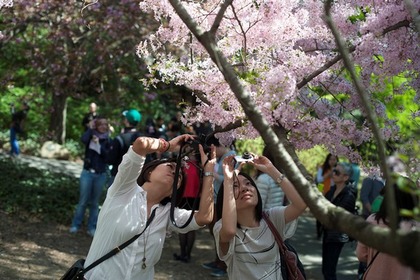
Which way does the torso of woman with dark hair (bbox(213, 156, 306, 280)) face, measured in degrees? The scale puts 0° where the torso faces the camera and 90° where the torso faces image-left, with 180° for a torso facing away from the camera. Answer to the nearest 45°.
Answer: approximately 0°

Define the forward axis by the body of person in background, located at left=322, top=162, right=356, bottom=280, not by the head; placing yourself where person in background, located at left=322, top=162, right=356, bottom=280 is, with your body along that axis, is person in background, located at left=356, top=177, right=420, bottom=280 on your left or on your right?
on your left

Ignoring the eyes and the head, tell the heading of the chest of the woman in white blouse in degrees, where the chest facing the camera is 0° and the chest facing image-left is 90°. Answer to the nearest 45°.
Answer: approximately 315°

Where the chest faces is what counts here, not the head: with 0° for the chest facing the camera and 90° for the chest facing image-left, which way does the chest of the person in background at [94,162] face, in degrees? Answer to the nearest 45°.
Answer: approximately 0°

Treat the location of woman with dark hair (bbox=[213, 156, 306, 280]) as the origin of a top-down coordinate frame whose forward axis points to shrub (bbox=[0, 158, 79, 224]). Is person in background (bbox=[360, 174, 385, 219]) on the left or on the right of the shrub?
right

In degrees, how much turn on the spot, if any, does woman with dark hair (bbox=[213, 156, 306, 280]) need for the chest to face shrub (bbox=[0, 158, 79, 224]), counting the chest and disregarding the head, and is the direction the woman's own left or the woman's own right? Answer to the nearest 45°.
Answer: approximately 135° to the woman's own right

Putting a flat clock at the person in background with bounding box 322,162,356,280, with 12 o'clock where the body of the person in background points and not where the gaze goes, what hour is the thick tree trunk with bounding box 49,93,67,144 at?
The thick tree trunk is roughly at 3 o'clock from the person in background.

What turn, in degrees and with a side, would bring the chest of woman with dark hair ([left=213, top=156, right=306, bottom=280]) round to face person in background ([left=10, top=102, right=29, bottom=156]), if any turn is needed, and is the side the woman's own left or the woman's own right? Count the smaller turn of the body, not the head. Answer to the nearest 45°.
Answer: approximately 135° to the woman's own right
